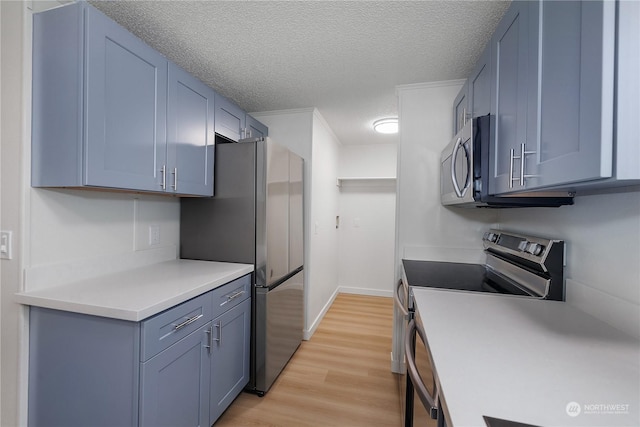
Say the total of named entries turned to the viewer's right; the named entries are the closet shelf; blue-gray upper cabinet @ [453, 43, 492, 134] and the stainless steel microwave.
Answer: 0

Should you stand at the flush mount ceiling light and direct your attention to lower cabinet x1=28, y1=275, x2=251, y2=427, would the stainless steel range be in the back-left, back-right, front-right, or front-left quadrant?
front-left

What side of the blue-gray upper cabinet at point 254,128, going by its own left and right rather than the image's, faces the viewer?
right

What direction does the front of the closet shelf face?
toward the camera

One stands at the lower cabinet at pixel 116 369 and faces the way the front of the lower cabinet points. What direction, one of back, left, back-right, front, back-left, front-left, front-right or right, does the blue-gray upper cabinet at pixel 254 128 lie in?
left

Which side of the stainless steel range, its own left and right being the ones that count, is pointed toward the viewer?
left

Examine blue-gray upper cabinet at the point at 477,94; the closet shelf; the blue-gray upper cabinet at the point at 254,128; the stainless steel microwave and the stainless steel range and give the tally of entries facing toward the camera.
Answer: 1

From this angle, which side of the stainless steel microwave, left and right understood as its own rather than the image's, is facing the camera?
left

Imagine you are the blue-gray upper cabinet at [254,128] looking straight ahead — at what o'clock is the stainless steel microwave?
The stainless steel microwave is roughly at 2 o'clock from the blue-gray upper cabinet.

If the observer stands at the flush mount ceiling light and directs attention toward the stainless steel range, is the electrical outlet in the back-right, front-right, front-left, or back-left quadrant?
front-right

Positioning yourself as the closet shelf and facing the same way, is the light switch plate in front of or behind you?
in front

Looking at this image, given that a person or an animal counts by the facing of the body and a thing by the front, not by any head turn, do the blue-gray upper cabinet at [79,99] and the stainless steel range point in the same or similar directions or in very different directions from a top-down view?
very different directions

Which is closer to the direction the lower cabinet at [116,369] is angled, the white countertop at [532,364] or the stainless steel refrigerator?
the white countertop

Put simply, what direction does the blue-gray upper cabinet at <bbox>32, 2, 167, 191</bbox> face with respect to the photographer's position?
facing the viewer and to the right of the viewer
